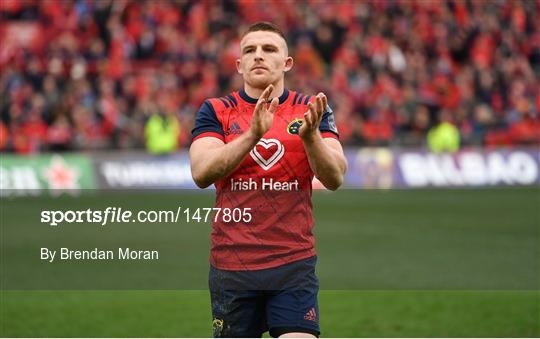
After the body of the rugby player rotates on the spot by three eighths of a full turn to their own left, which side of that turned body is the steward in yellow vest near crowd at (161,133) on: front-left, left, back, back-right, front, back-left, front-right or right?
front-left

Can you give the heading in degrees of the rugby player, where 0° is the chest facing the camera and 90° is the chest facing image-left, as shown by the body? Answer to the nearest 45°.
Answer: approximately 0°
